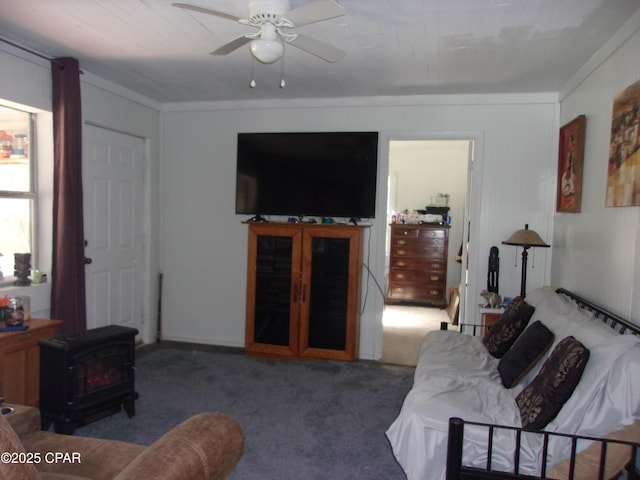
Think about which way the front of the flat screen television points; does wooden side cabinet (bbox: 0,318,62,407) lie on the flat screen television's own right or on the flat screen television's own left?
on the flat screen television's own right

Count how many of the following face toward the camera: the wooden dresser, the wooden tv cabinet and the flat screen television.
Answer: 3

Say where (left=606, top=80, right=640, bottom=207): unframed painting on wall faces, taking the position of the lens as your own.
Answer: facing the viewer and to the left of the viewer

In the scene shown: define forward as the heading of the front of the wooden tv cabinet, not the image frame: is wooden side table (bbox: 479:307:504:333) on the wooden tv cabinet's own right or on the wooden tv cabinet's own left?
on the wooden tv cabinet's own left

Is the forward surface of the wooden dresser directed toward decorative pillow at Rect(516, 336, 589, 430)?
yes

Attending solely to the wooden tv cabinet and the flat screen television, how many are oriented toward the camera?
2

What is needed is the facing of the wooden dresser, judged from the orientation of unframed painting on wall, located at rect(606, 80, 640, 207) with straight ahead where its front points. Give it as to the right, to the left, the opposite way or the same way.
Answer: to the left

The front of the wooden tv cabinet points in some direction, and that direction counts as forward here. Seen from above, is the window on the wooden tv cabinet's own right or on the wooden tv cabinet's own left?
on the wooden tv cabinet's own right

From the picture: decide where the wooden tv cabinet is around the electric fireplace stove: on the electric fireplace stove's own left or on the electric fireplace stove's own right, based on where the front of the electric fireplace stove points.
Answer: on the electric fireplace stove's own left

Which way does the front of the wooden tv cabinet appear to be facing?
toward the camera

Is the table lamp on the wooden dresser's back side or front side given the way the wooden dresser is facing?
on the front side

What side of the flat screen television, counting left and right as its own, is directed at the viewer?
front

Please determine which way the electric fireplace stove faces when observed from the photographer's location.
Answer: facing the viewer and to the right of the viewer
